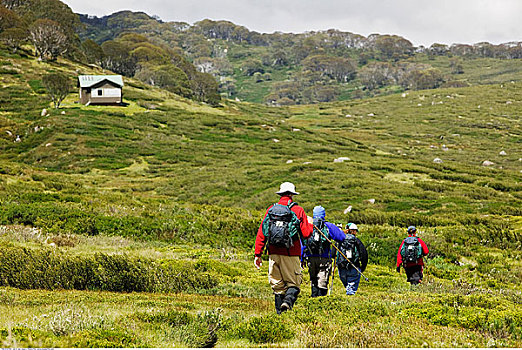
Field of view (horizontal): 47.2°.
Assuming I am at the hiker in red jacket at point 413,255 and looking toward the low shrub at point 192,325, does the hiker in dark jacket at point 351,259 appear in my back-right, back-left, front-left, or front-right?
front-right

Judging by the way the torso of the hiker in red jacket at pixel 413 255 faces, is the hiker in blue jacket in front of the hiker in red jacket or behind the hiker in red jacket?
behind

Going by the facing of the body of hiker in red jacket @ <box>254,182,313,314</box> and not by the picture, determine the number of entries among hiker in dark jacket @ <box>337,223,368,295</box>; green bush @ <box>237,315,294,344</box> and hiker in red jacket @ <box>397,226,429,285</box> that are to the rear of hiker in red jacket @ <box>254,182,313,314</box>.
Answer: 1

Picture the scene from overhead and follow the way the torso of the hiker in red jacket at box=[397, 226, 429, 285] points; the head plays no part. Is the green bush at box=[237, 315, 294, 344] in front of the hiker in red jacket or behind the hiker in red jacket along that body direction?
behind

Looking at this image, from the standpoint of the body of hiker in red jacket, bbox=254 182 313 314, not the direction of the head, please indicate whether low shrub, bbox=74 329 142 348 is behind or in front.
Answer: behind

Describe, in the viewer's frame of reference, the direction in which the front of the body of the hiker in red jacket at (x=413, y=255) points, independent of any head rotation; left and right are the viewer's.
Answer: facing away from the viewer

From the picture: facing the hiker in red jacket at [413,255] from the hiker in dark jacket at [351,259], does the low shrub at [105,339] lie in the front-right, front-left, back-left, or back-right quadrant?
back-right

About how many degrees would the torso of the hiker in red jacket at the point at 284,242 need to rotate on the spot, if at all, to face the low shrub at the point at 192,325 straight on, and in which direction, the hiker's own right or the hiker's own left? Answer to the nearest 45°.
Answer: approximately 135° to the hiker's own left

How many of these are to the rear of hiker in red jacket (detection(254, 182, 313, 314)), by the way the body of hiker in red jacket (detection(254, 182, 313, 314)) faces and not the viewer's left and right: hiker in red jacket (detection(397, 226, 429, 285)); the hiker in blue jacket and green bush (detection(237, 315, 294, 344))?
1

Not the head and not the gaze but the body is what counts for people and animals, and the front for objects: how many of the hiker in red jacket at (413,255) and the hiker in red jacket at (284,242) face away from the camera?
2

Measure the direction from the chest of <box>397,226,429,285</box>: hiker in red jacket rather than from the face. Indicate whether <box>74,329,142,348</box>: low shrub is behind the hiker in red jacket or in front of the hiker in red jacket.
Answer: behind

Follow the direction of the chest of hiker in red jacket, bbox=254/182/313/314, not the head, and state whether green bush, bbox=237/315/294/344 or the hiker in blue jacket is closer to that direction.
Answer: the hiker in blue jacket

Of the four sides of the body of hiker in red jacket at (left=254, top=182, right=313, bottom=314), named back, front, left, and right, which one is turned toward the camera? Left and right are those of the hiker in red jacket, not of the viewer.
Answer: back

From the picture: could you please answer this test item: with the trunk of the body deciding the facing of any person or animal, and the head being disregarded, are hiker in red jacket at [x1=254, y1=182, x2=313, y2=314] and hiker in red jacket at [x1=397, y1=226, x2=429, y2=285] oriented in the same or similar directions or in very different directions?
same or similar directions

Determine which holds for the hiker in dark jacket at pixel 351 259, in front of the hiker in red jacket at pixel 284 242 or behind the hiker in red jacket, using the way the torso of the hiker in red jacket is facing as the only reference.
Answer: in front
